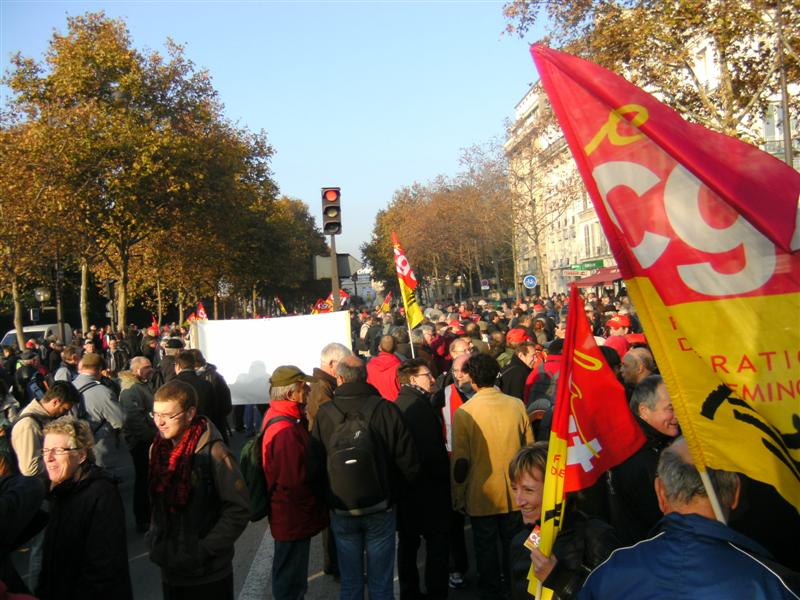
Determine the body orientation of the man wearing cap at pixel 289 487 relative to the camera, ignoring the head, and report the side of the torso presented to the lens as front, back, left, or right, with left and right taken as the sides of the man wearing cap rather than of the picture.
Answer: right

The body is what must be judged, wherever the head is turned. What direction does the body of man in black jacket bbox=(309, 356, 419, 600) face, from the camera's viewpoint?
away from the camera

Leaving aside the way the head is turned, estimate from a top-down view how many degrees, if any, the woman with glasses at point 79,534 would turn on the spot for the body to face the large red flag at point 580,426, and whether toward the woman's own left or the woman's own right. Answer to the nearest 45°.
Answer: approximately 90° to the woman's own left

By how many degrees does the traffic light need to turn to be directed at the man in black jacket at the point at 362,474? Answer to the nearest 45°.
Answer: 0° — it already faces them

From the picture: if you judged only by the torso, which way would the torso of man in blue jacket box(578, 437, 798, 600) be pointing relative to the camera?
away from the camera

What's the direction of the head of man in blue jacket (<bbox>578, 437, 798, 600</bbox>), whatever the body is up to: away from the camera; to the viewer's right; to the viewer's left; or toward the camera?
away from the camera

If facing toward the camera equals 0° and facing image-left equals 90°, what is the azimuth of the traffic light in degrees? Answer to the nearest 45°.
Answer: approximately 0°

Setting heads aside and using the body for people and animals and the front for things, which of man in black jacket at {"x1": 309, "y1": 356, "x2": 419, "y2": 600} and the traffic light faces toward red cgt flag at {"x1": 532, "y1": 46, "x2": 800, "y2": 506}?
the traffic light

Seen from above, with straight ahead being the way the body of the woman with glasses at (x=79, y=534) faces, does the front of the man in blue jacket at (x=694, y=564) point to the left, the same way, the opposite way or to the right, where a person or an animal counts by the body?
the opposite way

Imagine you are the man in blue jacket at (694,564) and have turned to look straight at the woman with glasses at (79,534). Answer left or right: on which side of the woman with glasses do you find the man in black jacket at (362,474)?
right
